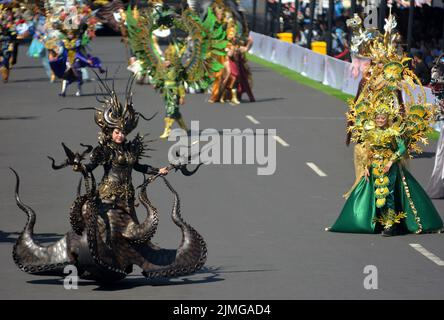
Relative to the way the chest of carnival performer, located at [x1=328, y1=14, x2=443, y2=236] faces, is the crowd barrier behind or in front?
behind

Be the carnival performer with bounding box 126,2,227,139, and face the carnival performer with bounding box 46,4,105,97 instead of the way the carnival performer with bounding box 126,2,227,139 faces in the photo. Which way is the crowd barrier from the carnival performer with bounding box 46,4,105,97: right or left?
right

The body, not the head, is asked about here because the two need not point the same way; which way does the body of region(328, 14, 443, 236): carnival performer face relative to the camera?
toward the camera

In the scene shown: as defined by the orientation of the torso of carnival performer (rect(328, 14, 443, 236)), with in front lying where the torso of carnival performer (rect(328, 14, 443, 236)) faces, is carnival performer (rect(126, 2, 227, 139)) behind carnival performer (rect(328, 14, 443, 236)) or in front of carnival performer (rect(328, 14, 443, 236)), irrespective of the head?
behind

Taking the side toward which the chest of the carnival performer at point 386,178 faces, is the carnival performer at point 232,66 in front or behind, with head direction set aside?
behind
